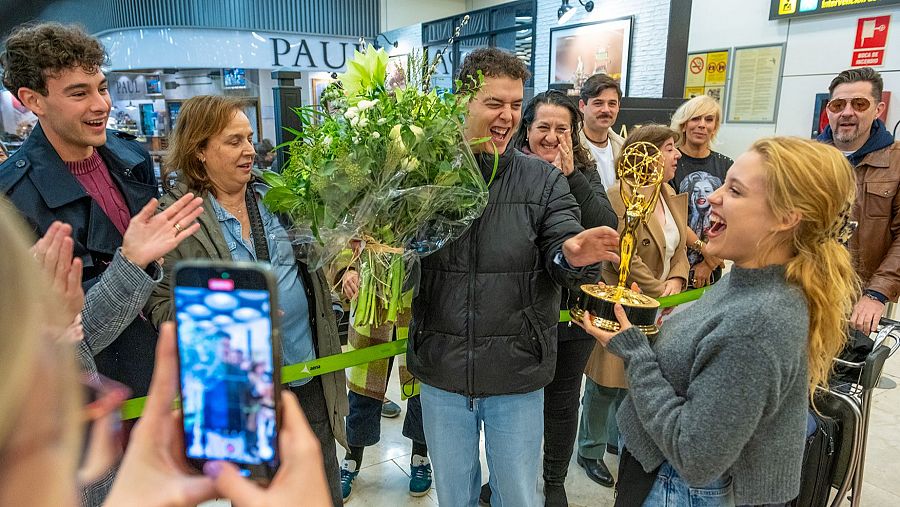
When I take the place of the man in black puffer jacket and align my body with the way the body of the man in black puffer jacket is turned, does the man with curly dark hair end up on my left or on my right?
on my right

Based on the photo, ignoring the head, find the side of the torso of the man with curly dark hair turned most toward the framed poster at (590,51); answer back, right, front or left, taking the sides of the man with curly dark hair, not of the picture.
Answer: left

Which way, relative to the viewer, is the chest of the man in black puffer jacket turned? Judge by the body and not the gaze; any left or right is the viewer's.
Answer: facing the viewer

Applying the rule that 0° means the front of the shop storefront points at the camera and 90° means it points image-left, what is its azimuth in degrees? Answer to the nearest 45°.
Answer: approximately 0°

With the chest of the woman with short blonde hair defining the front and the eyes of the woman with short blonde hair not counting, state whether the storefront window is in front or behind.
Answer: behind

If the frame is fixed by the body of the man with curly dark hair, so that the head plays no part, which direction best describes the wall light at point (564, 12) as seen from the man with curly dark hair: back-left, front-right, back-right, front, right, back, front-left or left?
left

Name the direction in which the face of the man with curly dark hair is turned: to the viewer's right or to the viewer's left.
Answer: to the viewer's right

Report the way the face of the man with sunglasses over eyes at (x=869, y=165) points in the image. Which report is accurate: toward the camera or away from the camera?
toward the camera

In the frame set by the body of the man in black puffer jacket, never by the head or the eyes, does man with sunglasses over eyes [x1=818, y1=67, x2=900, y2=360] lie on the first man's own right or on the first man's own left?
on the first man's own left

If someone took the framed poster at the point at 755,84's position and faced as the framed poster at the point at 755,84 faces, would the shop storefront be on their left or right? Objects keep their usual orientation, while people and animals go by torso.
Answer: on their right

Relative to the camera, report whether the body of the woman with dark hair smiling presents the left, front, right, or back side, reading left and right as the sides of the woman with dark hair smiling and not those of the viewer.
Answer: front

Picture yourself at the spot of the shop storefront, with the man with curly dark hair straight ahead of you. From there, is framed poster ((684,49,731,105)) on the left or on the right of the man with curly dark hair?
left

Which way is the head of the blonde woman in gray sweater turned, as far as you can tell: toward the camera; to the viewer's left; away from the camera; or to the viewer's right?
to the viewer's left

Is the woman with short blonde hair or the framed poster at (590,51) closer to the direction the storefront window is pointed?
the woman with short blonde hair
